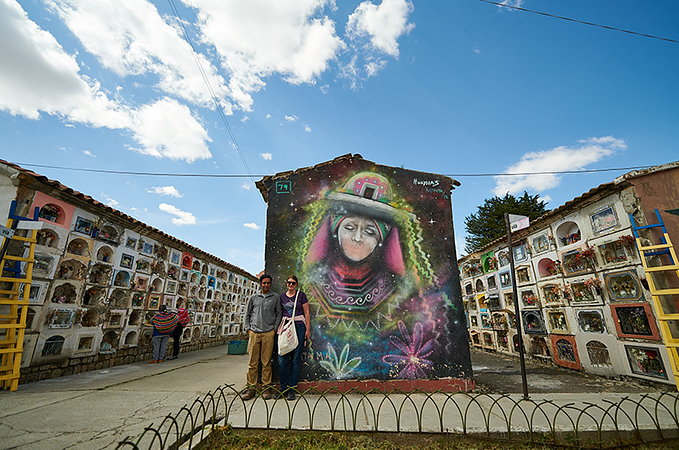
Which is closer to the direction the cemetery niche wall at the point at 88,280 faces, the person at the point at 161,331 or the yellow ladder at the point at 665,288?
the yellow ladder

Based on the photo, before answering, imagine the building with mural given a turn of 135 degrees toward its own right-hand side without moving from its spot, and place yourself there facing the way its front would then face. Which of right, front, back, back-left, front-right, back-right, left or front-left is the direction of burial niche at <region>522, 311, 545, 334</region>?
right

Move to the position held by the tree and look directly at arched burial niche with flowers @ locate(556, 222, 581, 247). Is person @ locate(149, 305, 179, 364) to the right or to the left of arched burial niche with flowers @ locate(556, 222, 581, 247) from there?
right

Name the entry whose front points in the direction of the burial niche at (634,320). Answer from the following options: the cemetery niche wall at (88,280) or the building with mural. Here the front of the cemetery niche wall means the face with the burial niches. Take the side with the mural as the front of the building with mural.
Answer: the cemetery niche wall

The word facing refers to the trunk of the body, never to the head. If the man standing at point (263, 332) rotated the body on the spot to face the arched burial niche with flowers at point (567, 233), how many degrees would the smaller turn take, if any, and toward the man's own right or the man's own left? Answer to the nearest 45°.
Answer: approximately 90° to the man's own left

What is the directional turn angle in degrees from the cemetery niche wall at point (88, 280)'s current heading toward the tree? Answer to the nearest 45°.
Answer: approximately 45° to its left

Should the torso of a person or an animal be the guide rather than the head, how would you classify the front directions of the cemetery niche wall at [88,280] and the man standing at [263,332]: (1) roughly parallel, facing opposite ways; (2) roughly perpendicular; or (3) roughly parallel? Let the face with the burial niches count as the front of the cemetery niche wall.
roughly perpendicular

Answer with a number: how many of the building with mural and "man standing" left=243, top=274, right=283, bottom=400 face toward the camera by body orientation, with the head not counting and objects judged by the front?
2

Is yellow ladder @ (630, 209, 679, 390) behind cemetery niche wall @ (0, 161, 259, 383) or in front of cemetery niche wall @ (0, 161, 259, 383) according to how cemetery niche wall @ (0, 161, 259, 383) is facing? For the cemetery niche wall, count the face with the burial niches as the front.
in front
